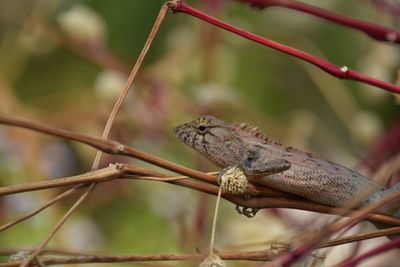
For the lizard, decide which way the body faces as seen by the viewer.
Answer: to the viewer's left
